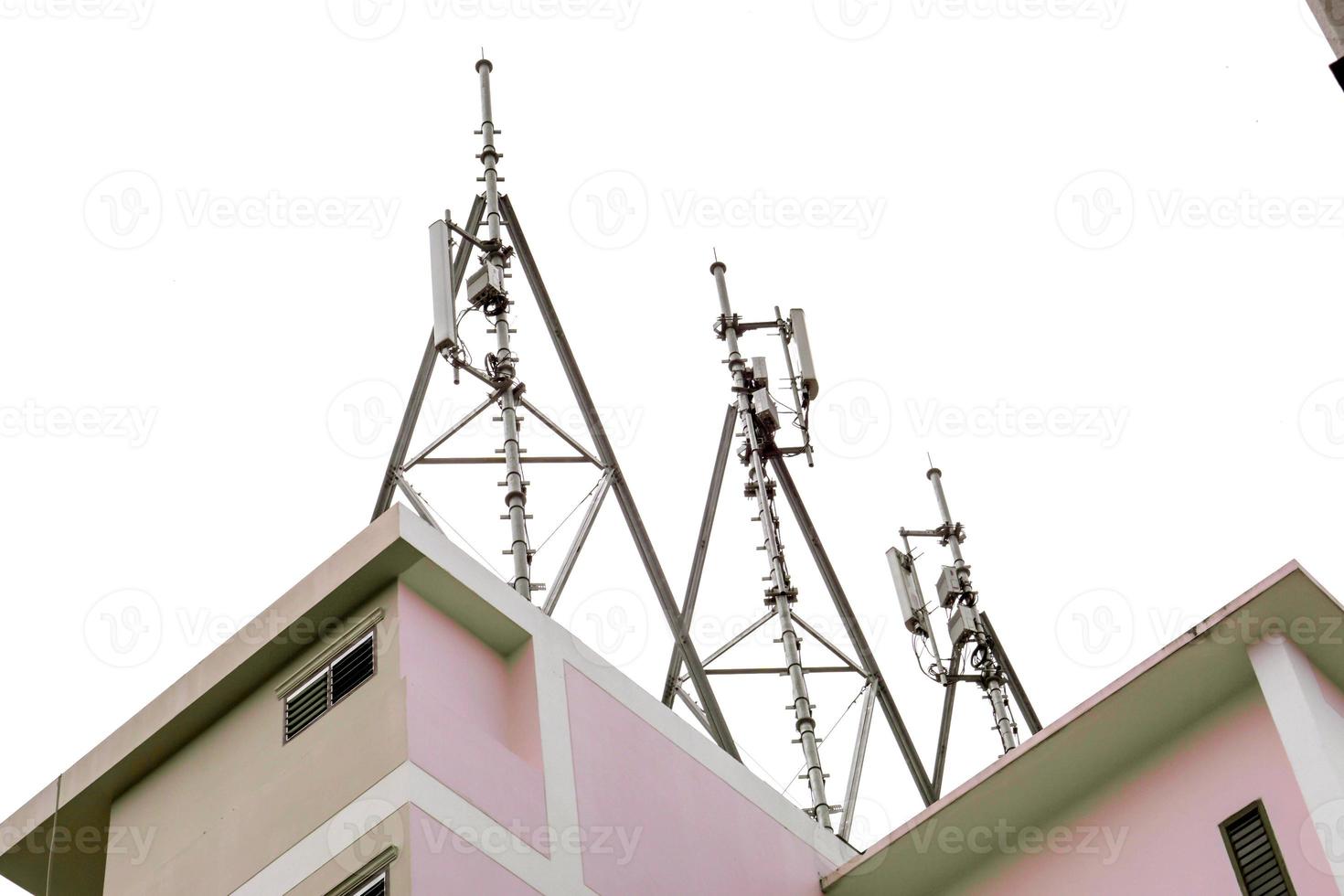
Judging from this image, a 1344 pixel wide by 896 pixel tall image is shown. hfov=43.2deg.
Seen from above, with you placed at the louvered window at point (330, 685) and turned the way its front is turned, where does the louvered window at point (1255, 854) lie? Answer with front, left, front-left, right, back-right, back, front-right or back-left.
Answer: back-left

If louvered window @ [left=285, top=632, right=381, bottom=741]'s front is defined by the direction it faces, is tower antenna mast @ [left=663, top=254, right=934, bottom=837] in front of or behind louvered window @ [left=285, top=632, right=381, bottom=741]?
behind

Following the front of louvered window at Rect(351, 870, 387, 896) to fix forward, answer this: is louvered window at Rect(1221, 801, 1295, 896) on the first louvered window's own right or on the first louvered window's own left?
on the first louvered window's own left

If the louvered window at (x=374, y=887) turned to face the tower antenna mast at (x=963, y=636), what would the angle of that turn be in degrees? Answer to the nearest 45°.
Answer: approximately 180°

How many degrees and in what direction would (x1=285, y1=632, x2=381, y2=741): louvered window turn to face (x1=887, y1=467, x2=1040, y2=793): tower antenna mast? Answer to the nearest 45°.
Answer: approximately 180°

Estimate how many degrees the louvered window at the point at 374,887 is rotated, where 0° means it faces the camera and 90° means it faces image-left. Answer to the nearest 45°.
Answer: approximately 45°

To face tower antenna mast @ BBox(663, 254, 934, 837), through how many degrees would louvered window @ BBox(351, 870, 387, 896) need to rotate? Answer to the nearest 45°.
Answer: approximately 180°
